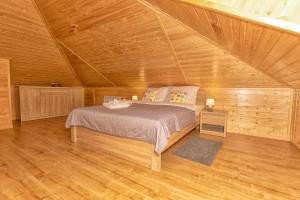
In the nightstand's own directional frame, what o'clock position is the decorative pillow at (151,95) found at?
The decorative pillow is roughly at 3 o'clock from the nightstand.

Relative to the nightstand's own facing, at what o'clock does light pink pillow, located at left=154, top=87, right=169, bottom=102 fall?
The light pink pillow is roughly at 3 o'clock from the nightstand.

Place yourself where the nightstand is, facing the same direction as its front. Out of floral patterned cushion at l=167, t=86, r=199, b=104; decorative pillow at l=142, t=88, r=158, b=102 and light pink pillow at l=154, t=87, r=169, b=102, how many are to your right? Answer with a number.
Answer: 3

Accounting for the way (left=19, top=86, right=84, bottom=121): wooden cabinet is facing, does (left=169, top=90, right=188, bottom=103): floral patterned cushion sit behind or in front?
in front

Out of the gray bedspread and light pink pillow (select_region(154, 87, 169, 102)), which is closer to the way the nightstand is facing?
the gray bedspread

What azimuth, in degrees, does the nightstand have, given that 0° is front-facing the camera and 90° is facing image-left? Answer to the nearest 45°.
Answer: approximately 0°

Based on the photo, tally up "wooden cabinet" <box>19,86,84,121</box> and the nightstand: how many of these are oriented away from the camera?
0

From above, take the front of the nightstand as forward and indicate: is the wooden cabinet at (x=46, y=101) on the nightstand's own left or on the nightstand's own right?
on the nightstand's own right

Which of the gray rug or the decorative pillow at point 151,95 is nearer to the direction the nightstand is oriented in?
the gray rug
